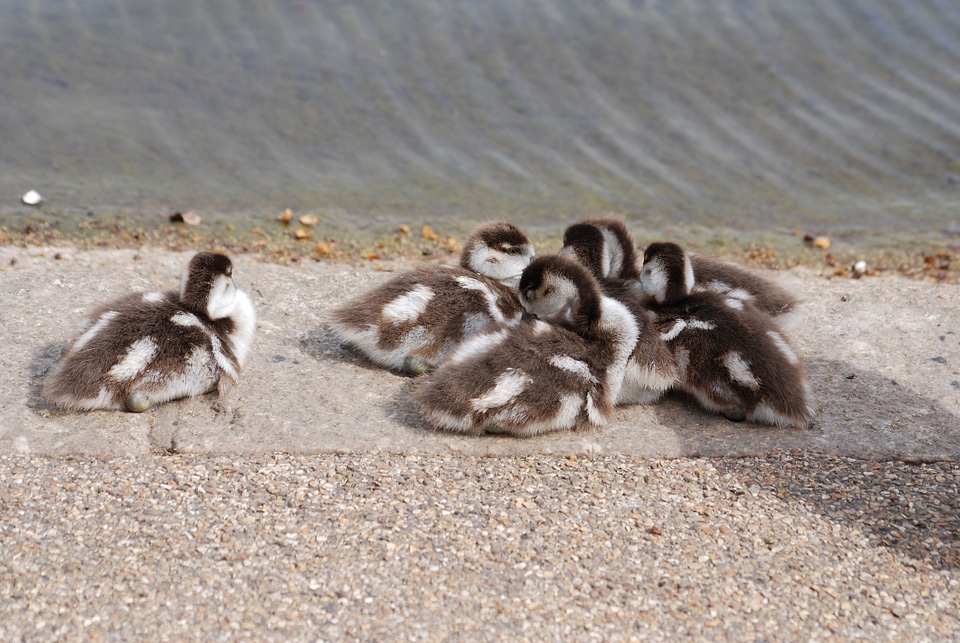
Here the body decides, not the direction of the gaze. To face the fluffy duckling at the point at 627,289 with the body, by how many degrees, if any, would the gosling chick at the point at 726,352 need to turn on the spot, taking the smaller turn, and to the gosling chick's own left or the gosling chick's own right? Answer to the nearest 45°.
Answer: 0° — it already faces it

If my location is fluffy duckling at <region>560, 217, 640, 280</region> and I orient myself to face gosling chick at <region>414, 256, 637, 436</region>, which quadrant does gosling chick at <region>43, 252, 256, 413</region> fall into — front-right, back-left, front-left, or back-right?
front-right

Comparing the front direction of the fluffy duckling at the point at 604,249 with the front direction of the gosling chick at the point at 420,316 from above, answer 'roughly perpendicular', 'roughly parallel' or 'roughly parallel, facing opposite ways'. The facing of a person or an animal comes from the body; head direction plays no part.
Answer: roughly parallel, facing opposite ways

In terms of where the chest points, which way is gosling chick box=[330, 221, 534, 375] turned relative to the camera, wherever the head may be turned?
to the viewer's right

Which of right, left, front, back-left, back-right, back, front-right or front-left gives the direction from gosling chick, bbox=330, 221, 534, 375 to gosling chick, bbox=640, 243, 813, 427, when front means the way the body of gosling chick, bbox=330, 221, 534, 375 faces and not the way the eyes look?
front

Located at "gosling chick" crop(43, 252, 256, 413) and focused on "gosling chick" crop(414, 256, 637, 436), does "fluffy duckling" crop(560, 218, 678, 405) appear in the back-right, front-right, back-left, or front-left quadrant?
front-left

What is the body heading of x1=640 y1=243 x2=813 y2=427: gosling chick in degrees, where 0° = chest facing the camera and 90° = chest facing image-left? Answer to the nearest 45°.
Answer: approximately 135°

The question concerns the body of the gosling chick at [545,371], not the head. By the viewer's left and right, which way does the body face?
facing to the right of the viewer

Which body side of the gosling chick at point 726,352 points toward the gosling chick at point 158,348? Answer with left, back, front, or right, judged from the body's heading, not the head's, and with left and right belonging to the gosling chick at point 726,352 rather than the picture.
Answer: left

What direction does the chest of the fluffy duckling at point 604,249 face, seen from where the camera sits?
to the viewer's left
